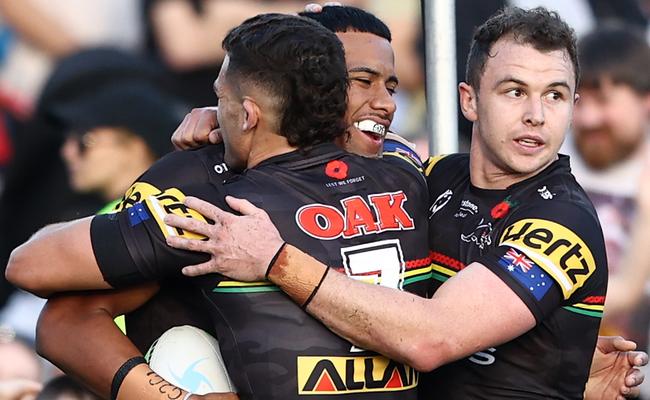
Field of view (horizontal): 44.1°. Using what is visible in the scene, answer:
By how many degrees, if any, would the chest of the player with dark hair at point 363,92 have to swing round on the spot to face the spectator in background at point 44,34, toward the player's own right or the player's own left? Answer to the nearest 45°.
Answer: approximately 180°

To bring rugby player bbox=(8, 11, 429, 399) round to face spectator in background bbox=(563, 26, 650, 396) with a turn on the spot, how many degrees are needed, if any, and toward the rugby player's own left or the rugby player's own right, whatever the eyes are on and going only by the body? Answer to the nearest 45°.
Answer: approximately 90° to the rugby player's own right

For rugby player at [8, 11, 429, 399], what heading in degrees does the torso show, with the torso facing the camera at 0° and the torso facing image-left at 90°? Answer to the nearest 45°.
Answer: approximately 135°

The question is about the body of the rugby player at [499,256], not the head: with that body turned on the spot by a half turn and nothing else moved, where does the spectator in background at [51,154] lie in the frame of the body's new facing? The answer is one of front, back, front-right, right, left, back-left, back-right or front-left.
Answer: left

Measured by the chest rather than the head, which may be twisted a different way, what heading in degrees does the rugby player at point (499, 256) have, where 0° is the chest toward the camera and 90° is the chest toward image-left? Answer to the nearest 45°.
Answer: approximately 45°
